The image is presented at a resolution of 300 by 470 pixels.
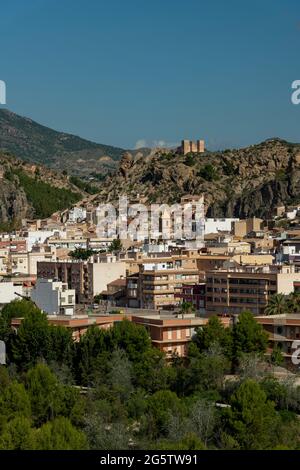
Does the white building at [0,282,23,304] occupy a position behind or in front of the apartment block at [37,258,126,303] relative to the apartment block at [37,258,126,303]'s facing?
in front

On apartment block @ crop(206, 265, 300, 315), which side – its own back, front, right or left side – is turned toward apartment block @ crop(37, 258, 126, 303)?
right

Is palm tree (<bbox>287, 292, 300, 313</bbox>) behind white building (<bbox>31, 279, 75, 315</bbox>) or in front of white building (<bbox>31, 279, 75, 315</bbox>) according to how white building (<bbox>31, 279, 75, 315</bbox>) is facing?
in front

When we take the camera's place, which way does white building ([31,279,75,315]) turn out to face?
facing the viewer and to the right of the viewer

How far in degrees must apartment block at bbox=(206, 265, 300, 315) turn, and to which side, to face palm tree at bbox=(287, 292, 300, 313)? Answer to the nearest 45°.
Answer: approximately 90° to its left

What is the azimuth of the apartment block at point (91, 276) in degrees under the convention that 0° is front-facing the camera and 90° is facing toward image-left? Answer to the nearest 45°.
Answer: approximately 45°

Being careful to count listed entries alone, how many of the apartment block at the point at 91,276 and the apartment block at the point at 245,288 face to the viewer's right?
0

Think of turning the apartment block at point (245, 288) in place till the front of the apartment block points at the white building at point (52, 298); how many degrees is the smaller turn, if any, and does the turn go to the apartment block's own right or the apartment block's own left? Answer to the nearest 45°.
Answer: approximately 45° to the apartment block's own right

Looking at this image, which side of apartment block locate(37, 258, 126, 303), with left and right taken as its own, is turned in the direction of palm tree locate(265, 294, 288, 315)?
left

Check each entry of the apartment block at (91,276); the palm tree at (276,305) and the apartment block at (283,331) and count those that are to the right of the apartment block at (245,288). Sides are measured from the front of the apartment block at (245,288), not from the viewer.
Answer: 1

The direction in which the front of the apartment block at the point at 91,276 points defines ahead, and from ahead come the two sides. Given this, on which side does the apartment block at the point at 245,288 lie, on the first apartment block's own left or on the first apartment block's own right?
on the first apartment block's own left

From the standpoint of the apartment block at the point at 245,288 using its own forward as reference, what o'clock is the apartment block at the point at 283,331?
the apartment block at the point at 283,331 is roughly at 10 o'clock from the apartment block at the point at 245,288.

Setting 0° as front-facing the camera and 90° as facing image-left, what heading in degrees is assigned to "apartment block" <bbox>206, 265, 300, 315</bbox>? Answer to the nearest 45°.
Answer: approximately 45°
